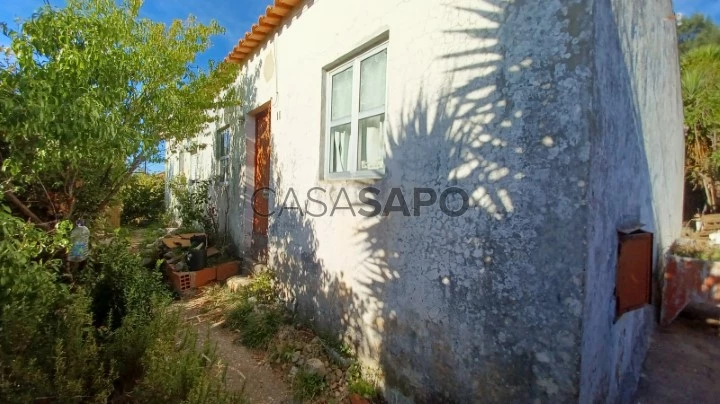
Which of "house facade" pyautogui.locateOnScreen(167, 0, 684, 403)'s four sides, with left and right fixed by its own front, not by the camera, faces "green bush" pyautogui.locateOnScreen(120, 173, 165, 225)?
right

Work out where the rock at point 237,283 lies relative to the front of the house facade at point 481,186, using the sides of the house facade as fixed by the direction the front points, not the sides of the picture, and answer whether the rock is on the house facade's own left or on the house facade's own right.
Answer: on the house facade's own right

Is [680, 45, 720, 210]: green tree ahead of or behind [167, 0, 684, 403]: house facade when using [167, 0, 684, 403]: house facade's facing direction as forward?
behind

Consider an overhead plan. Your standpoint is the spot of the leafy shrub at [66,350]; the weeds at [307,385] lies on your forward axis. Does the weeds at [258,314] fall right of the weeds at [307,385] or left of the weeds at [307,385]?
left

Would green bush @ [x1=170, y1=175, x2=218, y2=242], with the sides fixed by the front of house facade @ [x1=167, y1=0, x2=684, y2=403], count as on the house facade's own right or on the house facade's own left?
on the house facade's own right

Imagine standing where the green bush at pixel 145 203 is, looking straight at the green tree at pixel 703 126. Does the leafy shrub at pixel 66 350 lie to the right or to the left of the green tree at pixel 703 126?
right

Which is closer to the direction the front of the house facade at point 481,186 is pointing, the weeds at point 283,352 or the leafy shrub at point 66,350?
the leafy shrub

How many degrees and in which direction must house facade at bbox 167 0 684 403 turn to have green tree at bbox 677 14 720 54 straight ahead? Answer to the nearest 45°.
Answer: approximately 180°

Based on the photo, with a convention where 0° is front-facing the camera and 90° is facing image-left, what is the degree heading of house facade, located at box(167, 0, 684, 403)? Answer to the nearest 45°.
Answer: approximately 45°
